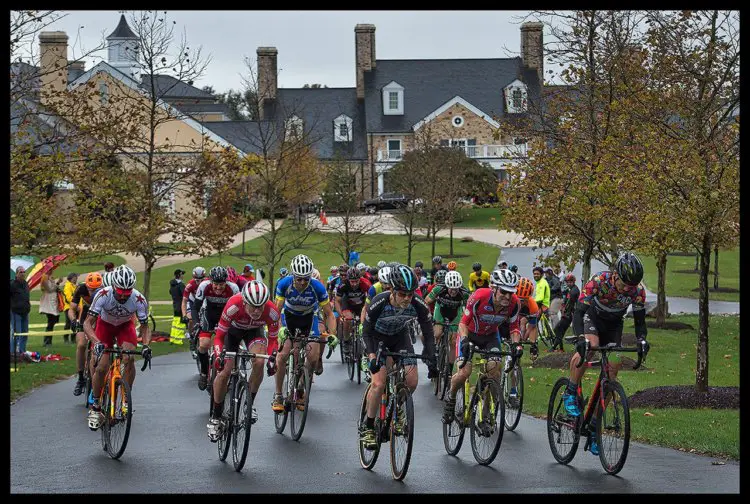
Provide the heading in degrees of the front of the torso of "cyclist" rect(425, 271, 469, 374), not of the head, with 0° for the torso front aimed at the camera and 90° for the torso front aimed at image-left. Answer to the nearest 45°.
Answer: approximately 0°

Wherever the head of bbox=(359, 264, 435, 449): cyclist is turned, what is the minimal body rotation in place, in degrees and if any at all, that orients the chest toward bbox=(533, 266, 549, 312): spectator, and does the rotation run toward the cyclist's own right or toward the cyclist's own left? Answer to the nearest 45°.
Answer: approximately 180°

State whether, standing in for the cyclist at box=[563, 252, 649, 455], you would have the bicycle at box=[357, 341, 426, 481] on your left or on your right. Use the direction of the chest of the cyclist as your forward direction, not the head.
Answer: on your right

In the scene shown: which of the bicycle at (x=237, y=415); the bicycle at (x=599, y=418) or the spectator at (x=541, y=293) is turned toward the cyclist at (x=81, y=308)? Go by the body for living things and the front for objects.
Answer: the spectator

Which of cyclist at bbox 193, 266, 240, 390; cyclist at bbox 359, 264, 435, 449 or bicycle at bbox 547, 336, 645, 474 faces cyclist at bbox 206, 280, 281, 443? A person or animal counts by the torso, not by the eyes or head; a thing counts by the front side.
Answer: cyclist at bbox 193, 266, 240, 390

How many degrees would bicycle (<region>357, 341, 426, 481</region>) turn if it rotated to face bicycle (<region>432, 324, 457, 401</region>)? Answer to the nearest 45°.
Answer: approximately 135° to its left

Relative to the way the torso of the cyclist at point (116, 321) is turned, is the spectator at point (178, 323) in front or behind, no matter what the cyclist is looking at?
behind
